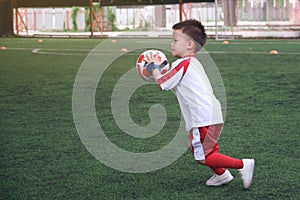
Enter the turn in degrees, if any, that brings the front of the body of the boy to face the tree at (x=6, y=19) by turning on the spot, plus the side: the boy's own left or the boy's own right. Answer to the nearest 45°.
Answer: approximately 90° to the boy's own right

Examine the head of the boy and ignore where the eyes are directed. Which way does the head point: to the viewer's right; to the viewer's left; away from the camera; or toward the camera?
to the viewer's left

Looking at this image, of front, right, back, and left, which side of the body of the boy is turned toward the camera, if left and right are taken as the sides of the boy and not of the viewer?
left
